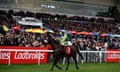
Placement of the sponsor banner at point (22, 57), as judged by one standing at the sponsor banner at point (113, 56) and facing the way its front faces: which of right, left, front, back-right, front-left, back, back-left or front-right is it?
front-right

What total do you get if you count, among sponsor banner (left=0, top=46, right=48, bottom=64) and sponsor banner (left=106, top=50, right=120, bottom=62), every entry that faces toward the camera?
2

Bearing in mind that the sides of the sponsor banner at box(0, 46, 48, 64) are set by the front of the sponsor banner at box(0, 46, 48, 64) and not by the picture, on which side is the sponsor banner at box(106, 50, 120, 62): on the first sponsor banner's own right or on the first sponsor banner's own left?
on the first sponsor banner's own left

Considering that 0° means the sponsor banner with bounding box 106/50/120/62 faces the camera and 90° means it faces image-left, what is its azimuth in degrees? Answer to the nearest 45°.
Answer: approximately 0°

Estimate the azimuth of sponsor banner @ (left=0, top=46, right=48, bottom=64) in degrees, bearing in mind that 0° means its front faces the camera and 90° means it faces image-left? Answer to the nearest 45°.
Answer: approximately 0°
